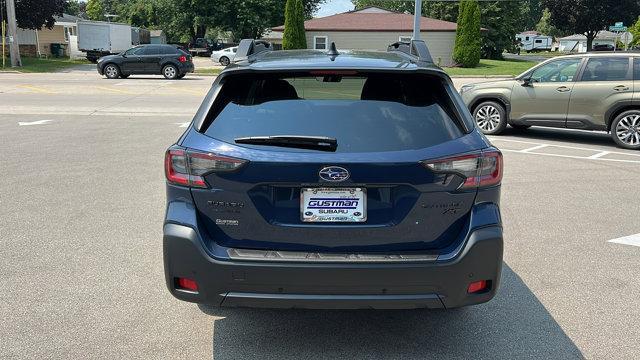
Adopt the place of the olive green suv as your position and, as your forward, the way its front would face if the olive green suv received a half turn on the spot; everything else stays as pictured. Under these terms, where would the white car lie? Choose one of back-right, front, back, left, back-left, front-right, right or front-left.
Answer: back-left

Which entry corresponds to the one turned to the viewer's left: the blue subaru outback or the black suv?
the black suv

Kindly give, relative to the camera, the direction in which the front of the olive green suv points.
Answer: facing to the left of the viewer

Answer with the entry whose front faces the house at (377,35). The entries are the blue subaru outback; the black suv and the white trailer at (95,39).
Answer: the blue subaru outback

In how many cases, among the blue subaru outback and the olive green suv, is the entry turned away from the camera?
1

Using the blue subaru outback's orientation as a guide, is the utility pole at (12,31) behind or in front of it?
in front

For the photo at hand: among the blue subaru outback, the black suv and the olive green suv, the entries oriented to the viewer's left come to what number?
2

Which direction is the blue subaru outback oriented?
away from the camera

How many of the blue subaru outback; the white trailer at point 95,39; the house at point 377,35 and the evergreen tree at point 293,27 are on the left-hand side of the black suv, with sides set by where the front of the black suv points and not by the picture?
1

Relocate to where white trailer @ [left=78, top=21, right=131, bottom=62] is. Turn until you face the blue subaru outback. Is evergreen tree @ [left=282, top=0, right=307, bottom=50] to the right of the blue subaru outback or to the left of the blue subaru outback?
left

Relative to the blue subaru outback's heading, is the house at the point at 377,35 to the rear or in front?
in front

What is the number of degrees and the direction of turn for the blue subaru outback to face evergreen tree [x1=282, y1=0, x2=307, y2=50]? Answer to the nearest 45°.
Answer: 0° — it already faces it

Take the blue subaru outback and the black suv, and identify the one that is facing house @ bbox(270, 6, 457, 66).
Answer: the blue subaru outback

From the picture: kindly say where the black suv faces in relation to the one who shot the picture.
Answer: facing to the left of the viewer

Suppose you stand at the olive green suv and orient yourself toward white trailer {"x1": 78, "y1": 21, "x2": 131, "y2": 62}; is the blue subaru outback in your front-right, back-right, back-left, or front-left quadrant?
back-left
